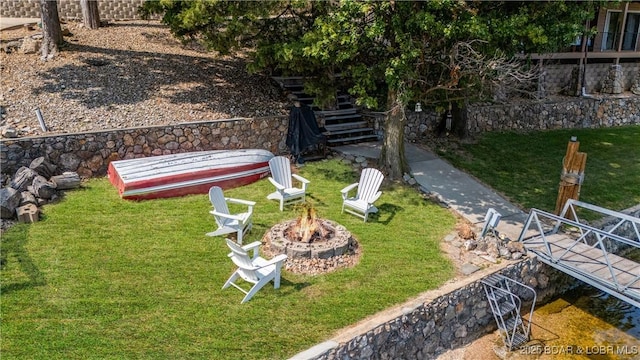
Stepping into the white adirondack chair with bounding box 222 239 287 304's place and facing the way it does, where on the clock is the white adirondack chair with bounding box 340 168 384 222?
the white adirondack chair with bounding box 340 168 384 222 is roughly at 12 o'clock from the white adirondack chair with bounding box 222 239 287 304.

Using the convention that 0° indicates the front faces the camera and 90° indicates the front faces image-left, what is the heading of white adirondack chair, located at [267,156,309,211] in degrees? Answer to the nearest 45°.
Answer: approximately 315°

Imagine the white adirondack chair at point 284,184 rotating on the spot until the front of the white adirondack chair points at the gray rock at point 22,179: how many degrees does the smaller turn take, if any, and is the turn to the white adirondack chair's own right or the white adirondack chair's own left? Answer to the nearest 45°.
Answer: approximately 135° to the white adirondack chair's own right

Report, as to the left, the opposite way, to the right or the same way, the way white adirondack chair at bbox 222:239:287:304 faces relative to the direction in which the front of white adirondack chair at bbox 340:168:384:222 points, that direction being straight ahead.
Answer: the opposite way

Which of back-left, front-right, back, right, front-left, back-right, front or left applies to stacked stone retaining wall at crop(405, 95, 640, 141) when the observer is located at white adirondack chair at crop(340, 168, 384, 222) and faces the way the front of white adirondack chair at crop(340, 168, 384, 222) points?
back

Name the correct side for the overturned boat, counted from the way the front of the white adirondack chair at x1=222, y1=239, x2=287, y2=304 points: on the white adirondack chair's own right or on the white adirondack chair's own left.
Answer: on the white adirondack chair's own left

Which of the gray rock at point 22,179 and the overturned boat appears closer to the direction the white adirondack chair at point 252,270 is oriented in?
the overturned boat

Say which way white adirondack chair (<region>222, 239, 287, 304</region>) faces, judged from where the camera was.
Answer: facing away from the viewer and to the right of the viewer

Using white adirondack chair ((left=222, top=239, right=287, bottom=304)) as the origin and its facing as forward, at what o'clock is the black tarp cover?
The black tarp cover is roughly at 11 o'clock from the white adirondack chair.

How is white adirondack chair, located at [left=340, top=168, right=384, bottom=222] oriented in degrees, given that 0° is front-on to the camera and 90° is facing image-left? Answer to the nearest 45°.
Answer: approximately 45°

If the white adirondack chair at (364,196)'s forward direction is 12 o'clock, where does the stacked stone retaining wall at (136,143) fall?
The stacked stone retaining wall is roughly at 2 o'clock from the white adirondack chair.

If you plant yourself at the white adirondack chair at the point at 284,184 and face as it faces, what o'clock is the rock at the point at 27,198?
The rock is roughly at 4 o'clock from the white adirondack chair.

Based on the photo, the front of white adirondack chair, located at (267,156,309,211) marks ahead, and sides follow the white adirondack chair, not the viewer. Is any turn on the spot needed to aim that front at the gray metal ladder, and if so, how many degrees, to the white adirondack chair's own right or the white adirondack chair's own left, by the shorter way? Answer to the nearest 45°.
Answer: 0° — it already faces it

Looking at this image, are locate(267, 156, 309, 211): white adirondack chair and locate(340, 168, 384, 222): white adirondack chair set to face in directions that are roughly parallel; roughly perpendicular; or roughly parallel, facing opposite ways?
roughly perpendicular
